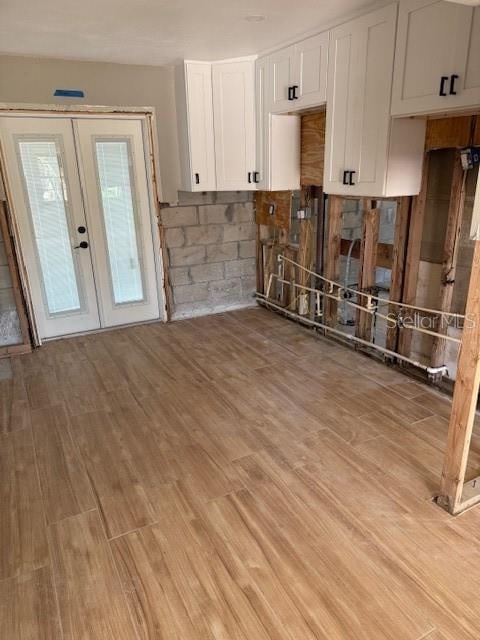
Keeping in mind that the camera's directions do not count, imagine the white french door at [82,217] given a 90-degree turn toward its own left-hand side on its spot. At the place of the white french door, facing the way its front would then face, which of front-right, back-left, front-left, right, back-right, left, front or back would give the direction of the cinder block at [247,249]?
front

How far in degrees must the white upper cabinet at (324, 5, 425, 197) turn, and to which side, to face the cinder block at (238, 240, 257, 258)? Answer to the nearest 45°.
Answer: approximately 90° to its right

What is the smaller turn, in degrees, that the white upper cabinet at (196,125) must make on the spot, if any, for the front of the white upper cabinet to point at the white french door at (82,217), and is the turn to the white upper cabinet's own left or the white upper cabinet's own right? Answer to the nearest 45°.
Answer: approximately 90° to the white upper cabinet's own right

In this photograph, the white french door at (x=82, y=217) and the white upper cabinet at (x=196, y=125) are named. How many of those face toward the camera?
2

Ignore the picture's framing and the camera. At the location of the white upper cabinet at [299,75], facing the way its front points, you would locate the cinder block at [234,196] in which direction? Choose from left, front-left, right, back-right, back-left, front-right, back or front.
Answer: right

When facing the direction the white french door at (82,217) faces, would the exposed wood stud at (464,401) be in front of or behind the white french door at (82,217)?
in front

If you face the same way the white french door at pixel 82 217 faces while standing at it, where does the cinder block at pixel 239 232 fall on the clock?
The cinder block is roughly at 9 o'clock from the white french door.

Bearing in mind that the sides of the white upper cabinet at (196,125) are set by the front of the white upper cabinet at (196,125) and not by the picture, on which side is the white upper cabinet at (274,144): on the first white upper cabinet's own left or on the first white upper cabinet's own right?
on the first white upper cabinet's own left

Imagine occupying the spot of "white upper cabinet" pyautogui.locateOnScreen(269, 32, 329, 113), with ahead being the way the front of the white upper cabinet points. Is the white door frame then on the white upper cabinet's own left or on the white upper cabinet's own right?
on the white upper cabinet's own right

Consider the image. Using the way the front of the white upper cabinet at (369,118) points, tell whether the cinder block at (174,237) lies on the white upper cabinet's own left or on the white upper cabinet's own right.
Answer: on the white upper cabinet's own right

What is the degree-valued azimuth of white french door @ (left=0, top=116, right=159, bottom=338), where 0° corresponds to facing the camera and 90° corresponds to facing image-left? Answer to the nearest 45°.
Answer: approximately 0°

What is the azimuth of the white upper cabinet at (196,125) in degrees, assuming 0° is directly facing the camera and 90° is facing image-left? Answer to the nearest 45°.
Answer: approximately 0°

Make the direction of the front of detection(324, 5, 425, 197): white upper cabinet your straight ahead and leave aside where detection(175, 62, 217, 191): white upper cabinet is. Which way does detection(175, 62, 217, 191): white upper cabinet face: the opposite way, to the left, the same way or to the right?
to the left

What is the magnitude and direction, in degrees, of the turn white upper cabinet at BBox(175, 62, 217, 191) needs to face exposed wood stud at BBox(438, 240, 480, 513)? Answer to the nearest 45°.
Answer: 0° — it already faces it
